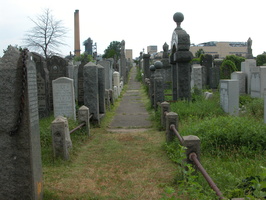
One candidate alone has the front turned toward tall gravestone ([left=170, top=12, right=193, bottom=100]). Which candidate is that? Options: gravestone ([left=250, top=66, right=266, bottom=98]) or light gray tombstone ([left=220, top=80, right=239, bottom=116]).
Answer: the gravestone

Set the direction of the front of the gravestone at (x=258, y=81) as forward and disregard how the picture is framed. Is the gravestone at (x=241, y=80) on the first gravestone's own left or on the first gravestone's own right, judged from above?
on the first gravestone's own right

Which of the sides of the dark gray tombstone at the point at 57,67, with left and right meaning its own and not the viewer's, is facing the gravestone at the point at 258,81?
left

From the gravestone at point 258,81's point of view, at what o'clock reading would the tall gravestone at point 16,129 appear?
The tall gravestone is roughly at 11 o'clock from the gravestone.

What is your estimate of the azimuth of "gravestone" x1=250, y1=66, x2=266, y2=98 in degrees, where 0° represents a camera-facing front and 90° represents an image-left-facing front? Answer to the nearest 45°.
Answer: approximately 45°

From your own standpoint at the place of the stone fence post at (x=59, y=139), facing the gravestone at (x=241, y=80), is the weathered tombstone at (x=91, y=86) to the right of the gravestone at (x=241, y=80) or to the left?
left
